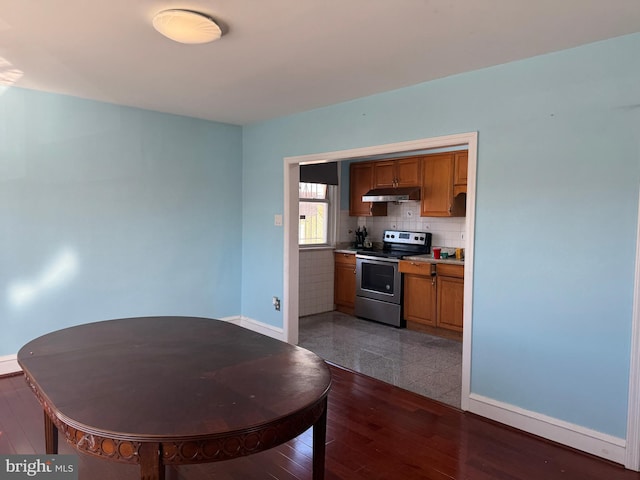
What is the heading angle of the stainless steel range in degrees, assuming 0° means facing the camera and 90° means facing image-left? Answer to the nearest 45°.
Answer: approximately 45°

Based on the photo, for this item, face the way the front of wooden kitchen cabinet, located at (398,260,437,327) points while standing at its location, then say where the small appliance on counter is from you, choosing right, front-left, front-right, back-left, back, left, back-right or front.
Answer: right

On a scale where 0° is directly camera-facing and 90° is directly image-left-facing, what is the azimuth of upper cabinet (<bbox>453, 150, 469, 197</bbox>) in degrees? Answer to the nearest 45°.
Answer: approximately 45°

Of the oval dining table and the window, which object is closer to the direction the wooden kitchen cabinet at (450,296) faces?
the oval dining table
